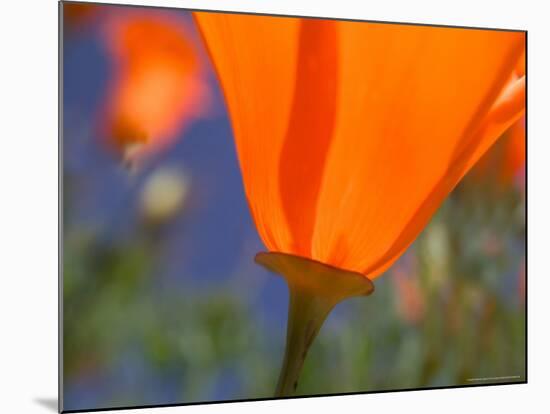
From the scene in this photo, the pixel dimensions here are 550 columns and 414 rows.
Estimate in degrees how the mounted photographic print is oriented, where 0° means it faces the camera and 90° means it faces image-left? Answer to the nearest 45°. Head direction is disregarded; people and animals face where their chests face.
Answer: approximately 315°
